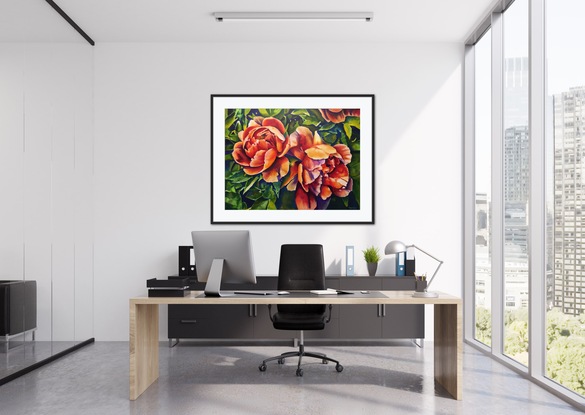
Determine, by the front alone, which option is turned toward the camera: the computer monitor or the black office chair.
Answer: the black office chair

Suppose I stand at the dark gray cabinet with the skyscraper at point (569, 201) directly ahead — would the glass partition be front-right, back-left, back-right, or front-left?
back-left

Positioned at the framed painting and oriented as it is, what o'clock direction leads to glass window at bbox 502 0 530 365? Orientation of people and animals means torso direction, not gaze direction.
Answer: The glass window is roughly at 10 o'clock from the framed painting.

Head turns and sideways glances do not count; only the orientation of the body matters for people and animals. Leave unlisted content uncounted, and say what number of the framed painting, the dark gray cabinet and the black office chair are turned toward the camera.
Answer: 3

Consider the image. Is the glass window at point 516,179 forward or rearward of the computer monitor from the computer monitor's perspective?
forward

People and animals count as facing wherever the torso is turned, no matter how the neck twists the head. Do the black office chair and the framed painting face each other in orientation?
no

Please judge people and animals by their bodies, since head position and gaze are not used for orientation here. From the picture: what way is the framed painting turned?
toward the camera

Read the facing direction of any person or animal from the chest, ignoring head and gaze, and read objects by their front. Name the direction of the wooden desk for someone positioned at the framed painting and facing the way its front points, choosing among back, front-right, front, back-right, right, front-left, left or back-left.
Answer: front

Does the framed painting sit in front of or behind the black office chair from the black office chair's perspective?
behind

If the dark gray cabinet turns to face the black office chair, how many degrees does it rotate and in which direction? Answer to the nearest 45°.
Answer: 0° — it already faces it

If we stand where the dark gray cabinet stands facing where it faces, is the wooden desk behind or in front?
in front

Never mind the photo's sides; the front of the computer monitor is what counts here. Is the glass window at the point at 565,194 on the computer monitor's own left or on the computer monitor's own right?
on the computer monitor's own right

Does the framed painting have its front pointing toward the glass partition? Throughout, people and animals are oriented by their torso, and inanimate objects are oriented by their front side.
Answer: no

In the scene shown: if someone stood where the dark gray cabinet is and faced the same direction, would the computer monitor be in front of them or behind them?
in front

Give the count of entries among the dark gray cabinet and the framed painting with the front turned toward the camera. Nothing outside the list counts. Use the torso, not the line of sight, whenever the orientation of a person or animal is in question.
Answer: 2

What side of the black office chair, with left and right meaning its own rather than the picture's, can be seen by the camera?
front

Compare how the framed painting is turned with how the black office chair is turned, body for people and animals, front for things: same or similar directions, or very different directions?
same or similar directions

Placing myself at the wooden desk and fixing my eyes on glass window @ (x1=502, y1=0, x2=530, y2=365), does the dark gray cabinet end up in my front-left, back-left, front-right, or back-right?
front-left
